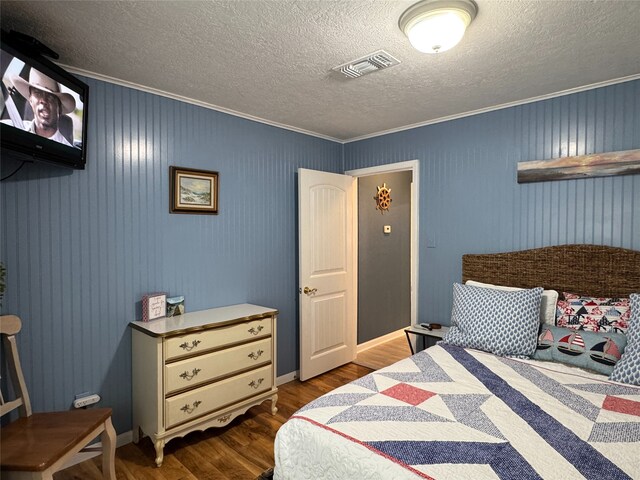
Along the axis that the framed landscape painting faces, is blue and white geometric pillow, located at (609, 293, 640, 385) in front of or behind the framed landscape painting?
in front

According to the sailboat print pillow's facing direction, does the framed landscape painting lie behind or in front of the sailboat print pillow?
in front

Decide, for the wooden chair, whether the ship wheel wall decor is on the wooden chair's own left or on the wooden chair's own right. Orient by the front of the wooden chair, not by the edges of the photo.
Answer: on the wooden chair's own left

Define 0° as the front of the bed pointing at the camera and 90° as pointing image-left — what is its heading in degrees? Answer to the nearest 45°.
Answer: approximately 45°

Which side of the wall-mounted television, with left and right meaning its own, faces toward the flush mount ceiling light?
front

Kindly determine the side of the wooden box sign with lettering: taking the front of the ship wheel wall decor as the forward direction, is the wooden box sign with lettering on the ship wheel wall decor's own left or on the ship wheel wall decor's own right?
on the ship wheel wall decor's own right

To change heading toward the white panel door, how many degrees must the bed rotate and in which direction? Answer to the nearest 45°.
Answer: approximately 90° to its right

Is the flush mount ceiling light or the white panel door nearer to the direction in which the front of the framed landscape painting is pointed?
the flush mount ceiling light

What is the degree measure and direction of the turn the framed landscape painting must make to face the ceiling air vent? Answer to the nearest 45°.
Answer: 0° — it already faces it

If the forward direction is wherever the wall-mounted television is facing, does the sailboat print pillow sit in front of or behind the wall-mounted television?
in front
